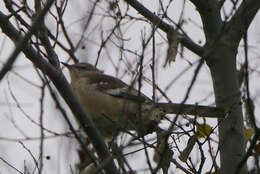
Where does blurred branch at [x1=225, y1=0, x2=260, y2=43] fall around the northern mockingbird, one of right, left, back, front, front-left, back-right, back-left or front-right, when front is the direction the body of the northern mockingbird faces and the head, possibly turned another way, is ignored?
back-left

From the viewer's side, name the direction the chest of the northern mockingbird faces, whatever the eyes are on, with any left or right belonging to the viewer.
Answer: facing to the left of the viewer

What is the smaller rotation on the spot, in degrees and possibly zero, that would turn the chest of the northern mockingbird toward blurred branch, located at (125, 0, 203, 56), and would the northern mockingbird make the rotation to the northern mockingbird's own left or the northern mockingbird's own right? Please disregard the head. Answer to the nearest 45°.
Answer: approximately 135° to the northern mockingbird's own right
